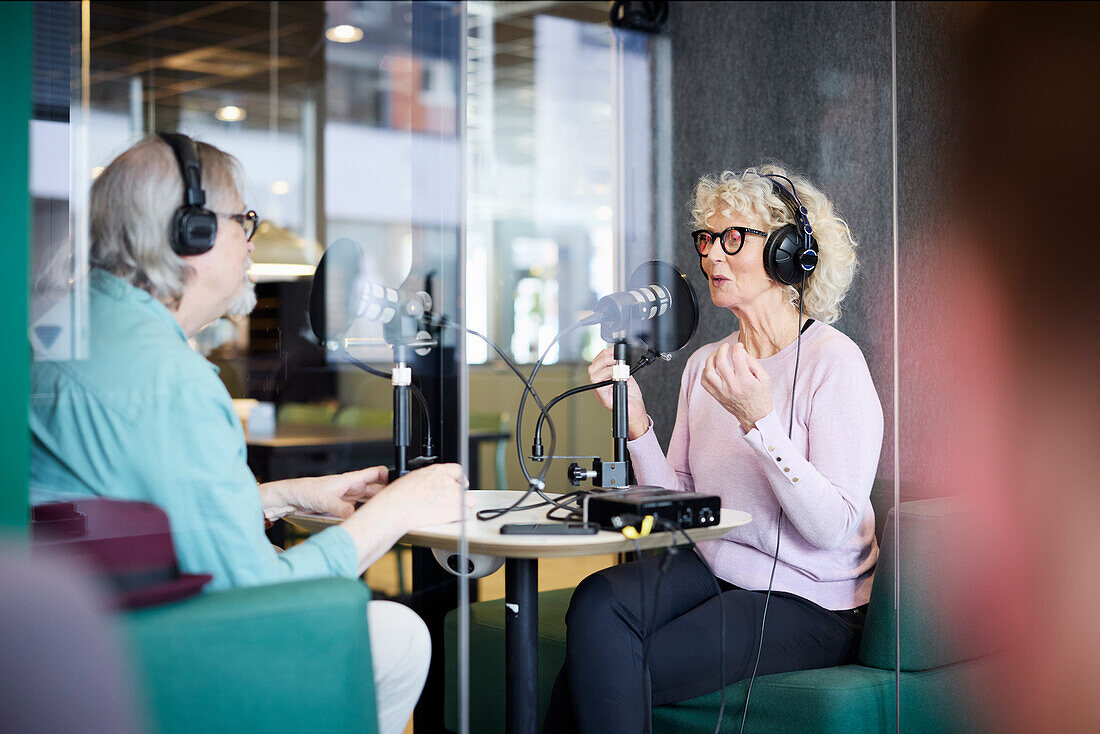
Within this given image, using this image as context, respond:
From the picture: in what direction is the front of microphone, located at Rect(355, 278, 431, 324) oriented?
to the viewer's left

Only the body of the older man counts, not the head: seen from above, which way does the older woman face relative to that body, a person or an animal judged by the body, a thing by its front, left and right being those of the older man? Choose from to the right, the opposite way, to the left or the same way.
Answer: the opposite way

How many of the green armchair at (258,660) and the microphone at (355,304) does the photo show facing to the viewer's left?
1

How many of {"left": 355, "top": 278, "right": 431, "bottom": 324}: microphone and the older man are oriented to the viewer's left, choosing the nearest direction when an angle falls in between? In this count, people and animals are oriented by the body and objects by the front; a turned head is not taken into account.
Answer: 1

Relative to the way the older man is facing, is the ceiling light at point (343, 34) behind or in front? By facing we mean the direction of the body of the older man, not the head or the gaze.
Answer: in front

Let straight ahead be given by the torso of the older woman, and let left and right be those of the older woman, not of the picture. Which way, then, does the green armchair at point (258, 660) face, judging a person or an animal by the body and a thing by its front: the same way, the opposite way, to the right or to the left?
the opposite way

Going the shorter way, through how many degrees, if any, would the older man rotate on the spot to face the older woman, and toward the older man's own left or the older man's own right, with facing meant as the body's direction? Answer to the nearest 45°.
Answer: approximately 45° to the older man's own right

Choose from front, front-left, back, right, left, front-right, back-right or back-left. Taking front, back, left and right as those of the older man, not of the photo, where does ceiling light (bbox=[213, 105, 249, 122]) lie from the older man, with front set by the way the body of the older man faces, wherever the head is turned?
front-left

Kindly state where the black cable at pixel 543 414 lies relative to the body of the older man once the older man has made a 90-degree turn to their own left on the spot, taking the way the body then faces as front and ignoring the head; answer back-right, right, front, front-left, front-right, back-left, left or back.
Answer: right

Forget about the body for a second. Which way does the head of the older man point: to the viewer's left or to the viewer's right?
to the viewer's right

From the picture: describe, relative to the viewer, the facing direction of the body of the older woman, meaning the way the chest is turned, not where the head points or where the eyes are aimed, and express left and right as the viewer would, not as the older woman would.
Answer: facing the viewer and to the left of the viewer

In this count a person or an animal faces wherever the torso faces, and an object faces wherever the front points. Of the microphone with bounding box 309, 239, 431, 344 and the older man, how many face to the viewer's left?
1
